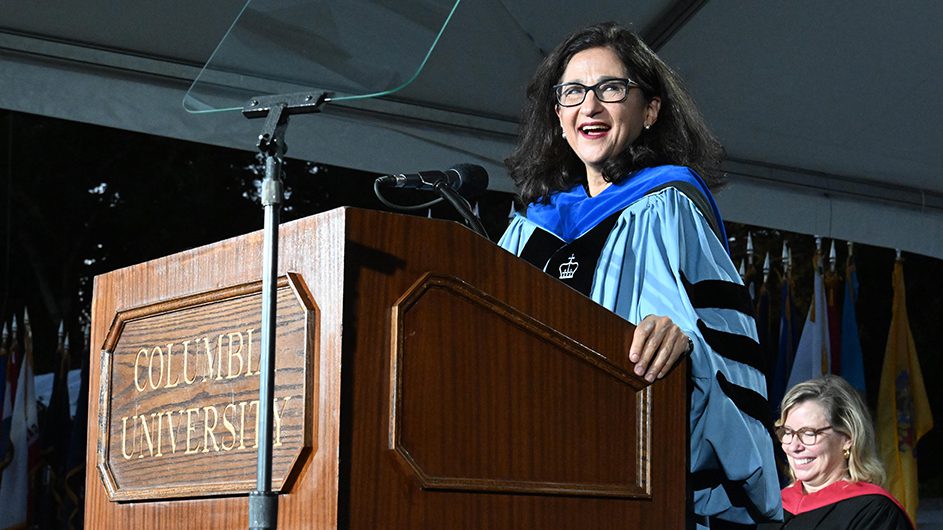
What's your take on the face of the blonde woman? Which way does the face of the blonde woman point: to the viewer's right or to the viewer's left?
to the viewer's left

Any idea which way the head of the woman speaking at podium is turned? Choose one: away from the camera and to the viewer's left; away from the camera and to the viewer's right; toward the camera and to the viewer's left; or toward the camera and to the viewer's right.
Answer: toward the camera and to the viewer's left

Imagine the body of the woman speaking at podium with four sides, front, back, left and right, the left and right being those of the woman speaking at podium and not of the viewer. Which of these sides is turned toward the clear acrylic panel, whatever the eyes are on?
front

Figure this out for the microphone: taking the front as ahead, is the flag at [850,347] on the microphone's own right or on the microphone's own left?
on the microphone's own left

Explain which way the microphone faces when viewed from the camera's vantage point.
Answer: facing to the right of the viewer

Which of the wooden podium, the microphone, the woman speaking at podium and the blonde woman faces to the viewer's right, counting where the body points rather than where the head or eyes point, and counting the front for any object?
the microphone

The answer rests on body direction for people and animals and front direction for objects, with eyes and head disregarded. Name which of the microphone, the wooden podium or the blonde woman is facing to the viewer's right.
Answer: the microphone

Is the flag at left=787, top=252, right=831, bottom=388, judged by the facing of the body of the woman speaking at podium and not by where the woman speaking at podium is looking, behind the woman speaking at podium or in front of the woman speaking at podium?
behind

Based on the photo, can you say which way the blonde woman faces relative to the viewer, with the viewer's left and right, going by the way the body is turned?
facing the viewer and to the left of the viewer
